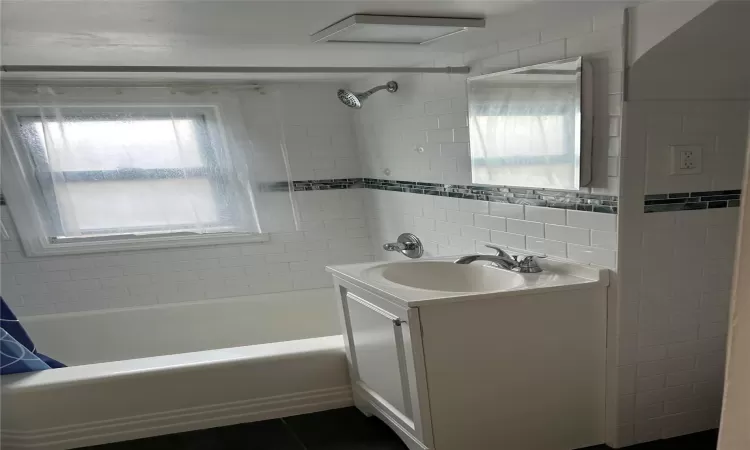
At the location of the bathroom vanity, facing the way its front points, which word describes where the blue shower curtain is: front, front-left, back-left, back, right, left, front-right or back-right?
front-right

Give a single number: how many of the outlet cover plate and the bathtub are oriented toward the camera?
2

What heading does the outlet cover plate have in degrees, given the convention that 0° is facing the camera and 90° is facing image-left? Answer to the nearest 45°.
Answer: approximately 0°

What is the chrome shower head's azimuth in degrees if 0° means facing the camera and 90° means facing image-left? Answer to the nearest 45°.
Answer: approximately 45°

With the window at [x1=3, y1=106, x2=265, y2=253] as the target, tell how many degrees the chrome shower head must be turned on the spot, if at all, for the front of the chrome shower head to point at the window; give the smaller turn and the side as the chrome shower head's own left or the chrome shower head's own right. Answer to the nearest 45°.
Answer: approximately 45° to the chrome shower head's own right

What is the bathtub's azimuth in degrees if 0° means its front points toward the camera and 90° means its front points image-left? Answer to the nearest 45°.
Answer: approximately 0°

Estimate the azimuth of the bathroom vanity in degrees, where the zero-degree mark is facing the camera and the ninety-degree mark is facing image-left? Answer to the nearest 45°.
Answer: approximately 45°
